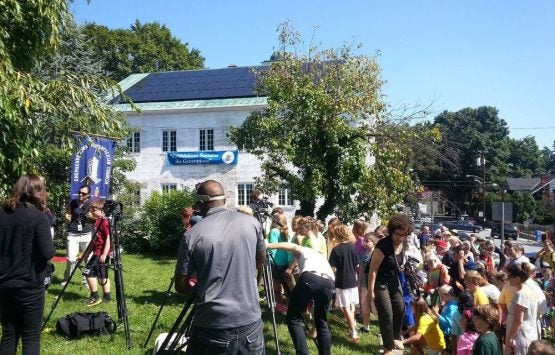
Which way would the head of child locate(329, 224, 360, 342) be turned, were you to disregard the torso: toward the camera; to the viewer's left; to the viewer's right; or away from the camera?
away from the camera

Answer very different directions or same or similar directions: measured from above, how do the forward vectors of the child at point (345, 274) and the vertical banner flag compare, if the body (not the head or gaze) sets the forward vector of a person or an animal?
very different directions

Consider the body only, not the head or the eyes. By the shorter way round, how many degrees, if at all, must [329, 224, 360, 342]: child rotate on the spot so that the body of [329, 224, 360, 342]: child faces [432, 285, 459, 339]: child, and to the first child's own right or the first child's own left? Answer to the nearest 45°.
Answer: approximately 90° to the first child's own right

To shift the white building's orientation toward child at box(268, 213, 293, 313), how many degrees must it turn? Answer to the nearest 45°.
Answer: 0° — it already faces them

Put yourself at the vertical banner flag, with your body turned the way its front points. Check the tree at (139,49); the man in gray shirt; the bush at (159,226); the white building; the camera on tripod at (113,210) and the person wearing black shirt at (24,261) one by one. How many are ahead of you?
3

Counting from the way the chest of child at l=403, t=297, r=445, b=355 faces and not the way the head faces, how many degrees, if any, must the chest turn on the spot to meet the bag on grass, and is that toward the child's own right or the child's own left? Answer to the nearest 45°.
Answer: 0° — they already face it

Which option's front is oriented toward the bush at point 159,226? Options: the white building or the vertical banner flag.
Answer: the white building

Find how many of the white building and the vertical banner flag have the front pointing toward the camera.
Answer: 2

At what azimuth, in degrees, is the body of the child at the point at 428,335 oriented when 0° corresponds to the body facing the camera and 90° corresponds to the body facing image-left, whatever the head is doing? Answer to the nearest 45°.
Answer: approximately 90°

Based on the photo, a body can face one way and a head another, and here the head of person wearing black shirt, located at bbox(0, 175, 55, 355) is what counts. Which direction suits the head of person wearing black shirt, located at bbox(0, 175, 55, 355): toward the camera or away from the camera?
away from the camera

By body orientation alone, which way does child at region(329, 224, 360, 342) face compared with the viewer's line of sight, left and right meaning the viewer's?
facing away from the viewer

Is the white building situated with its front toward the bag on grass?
yes
